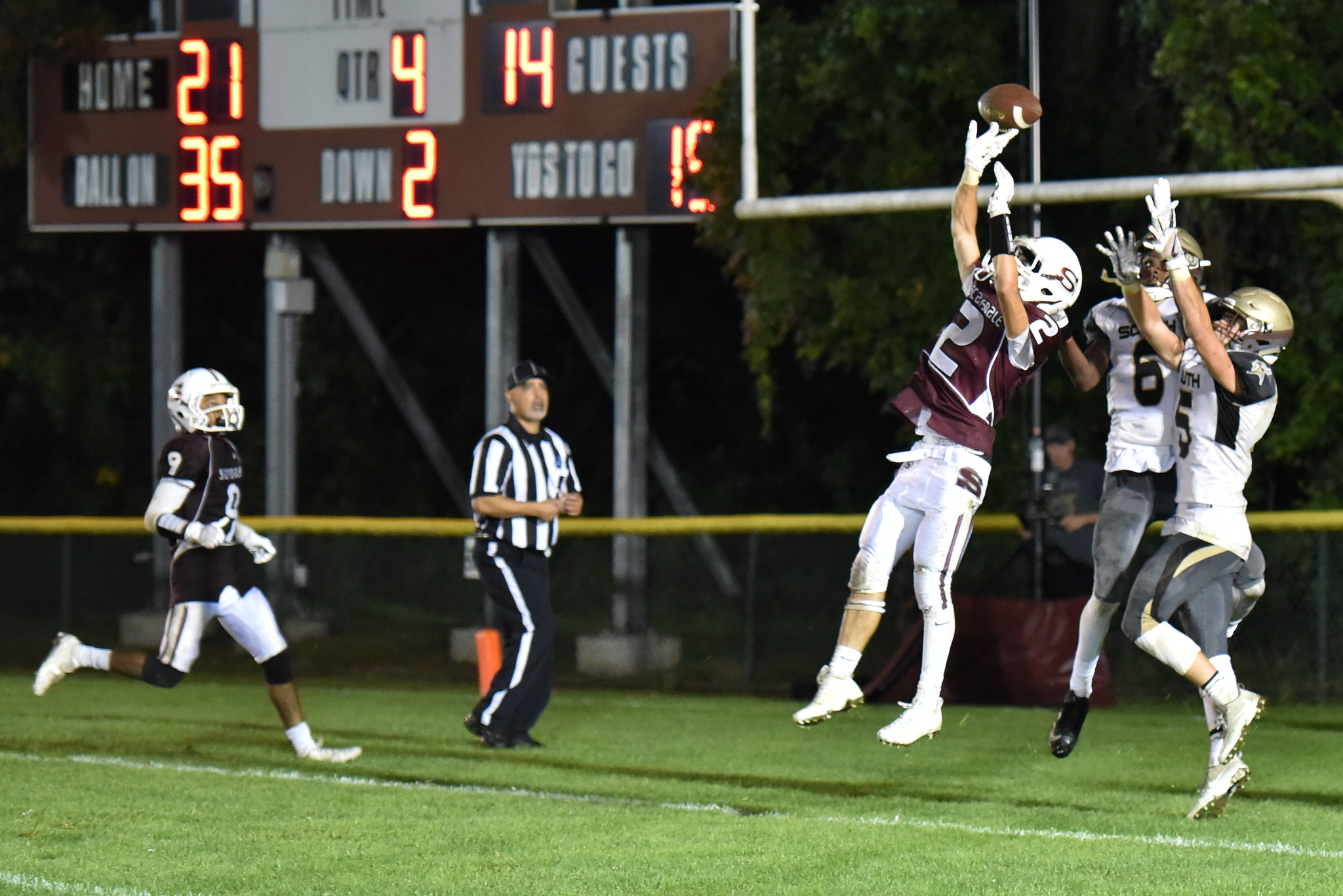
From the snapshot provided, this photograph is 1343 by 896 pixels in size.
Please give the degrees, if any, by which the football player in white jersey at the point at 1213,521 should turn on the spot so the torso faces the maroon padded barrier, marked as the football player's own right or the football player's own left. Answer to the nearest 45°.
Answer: approximately 90° to the football player's own right

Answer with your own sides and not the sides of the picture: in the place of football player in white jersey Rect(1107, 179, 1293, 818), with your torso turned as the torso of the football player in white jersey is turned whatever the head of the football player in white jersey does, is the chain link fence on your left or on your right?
on your right

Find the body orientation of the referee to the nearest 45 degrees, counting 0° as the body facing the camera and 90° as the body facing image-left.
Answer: approximately 315°

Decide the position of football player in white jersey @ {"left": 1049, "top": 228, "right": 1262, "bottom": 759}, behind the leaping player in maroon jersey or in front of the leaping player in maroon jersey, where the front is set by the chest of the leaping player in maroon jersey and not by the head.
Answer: behind

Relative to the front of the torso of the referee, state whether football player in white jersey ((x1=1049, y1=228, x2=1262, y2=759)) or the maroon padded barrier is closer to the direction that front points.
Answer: the football player in white jersey

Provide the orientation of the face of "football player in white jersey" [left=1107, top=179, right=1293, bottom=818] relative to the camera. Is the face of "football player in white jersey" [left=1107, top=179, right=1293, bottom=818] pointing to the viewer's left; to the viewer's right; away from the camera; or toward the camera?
to the viewer's left

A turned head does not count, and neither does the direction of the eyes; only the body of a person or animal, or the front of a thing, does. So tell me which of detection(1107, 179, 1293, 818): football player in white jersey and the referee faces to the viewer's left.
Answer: the football player in white jersey

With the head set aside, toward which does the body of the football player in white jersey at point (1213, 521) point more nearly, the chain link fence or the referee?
the referee
